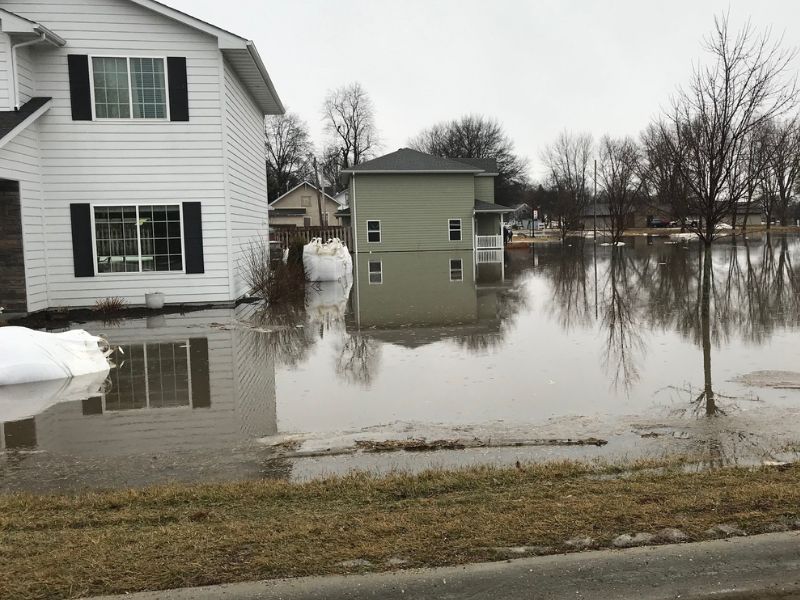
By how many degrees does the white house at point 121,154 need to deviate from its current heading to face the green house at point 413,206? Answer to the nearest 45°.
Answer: approximately 135° to its left

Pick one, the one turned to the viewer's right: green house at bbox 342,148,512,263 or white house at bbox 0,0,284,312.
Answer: the green house

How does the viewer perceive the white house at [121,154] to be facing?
facing the viewer

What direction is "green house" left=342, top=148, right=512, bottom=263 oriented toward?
to the viewer's right

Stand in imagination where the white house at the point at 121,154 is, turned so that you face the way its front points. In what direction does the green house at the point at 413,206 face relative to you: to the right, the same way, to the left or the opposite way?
to the left

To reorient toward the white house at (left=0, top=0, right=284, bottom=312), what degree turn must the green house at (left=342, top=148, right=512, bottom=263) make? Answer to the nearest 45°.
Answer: approximately 90° to its right

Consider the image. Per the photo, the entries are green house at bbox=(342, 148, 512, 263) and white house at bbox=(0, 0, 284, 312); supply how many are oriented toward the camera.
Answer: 1
